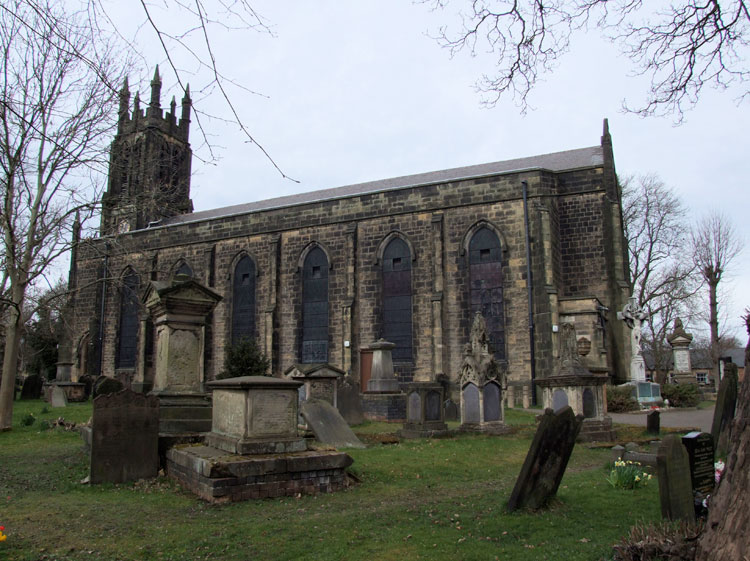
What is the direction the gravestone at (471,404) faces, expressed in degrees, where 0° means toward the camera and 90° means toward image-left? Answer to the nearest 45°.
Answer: approximately 0°

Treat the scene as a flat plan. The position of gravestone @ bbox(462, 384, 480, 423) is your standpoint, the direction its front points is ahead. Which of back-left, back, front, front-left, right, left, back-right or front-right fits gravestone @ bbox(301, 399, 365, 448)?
front-right

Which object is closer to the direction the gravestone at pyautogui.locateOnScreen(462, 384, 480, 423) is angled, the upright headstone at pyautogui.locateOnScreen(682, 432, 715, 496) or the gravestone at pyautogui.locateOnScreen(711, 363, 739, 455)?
the upright headstone

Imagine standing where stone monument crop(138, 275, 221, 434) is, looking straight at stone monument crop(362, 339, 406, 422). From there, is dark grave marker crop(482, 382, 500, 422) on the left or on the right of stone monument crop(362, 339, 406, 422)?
right

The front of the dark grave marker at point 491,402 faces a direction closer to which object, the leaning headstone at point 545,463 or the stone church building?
the leaning headstone

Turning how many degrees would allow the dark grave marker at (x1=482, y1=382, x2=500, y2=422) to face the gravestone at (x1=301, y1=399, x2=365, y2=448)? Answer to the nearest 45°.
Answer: approximately 45° to its right

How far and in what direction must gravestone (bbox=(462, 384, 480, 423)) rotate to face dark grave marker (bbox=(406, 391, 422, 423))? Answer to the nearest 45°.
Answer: approximately 90° to its right

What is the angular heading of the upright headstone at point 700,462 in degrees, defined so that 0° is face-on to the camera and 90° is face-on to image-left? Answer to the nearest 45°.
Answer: approximately 315°

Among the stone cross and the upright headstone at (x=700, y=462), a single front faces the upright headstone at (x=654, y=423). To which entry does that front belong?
the stone cross

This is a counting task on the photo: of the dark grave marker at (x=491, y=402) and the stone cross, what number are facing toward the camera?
2

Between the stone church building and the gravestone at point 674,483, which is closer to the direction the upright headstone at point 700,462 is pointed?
the gravestone

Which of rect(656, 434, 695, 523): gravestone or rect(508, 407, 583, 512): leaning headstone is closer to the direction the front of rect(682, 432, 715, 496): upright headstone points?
the gravestone

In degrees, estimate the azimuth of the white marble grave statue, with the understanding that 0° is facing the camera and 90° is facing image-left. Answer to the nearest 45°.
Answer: approximately 0°
